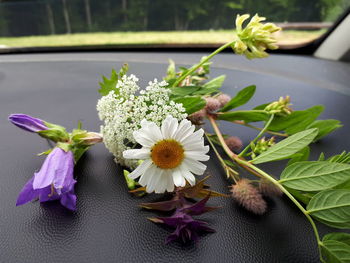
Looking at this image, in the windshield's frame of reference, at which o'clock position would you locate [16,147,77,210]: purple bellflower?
The purple bellflower is roughly at 6 o'clock from the windshield.

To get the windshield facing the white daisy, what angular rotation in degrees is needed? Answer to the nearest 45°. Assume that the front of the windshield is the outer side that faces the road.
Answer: approximately 180°

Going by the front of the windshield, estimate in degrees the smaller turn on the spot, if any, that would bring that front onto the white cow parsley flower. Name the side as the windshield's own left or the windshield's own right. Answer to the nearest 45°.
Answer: approximately 180°

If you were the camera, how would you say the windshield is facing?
facing away from the viewer
